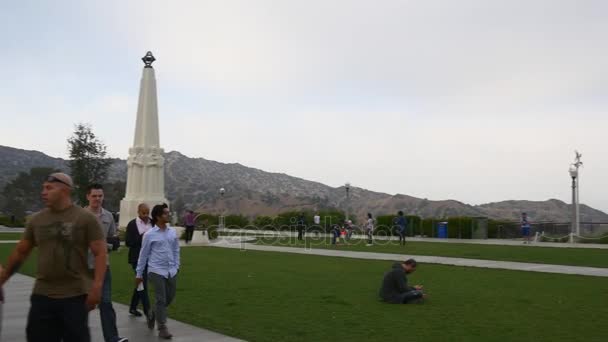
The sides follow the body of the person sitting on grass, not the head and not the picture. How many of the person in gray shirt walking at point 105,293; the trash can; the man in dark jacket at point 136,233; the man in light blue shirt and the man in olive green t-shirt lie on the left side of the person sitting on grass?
1

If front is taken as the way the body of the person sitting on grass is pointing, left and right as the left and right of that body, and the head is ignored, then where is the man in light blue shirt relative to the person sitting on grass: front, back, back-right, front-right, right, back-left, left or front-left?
back-right

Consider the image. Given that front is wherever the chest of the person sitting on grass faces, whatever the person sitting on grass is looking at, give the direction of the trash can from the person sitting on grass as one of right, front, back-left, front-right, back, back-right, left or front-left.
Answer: left

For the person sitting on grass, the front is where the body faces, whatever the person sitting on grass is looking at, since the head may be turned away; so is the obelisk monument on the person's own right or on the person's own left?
on the person's own left

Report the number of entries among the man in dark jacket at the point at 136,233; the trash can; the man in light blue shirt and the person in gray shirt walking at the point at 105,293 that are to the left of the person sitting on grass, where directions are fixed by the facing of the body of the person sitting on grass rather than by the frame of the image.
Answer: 1

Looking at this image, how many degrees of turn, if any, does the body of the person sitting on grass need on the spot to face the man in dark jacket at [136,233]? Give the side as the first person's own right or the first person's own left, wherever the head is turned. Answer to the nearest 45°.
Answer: approximately 135° to the first person's own right

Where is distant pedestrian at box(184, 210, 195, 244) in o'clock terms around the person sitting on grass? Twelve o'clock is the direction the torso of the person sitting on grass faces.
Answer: The distant pedestrian is roughly at 8 o'clock from the person sitting on grass.

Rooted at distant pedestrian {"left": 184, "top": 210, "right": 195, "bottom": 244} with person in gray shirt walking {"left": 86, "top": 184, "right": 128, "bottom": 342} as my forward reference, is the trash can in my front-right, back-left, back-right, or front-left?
back-left

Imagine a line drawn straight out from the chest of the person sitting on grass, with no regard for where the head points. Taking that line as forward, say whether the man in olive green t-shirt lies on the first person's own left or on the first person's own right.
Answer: on the first person's own right

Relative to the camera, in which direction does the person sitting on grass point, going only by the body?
to the viewer's right
